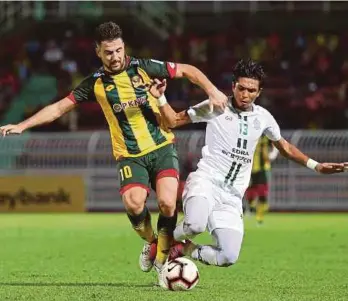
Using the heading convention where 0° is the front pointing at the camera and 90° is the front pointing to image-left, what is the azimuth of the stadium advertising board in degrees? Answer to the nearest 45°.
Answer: approximately 0°

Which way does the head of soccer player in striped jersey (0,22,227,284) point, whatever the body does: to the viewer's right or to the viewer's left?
to the viewer's right

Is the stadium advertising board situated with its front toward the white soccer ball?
yes

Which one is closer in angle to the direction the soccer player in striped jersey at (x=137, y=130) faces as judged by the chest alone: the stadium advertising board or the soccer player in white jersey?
the soccer player in white jersey

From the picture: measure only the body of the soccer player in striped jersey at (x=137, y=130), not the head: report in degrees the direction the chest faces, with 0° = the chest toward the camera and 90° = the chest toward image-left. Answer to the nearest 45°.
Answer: approximately 0°

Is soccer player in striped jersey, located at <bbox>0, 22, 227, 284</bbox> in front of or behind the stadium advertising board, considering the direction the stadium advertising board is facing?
in front
